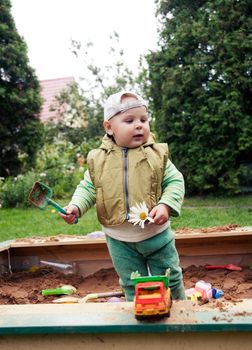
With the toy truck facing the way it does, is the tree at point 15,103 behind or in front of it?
behind

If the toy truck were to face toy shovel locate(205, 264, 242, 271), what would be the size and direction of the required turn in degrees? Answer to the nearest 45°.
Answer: approximately 180°

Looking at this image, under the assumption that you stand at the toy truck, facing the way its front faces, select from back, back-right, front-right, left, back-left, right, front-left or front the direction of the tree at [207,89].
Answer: back

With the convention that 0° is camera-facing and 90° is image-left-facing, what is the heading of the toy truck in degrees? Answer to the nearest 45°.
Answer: approximately 0°

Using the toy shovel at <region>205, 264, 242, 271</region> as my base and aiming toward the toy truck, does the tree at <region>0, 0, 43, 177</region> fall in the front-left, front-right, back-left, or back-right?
back-right
